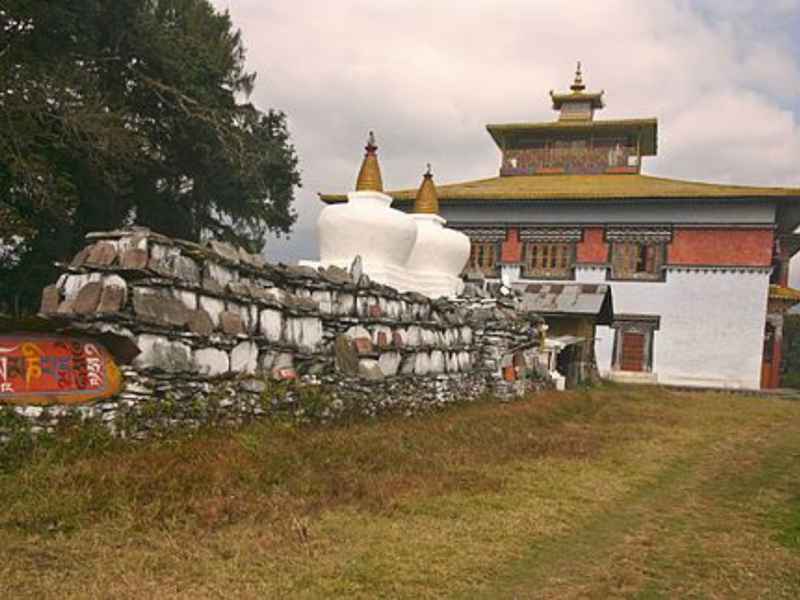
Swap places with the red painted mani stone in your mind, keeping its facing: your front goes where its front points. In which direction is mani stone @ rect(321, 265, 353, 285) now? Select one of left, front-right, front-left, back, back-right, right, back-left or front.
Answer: back-left

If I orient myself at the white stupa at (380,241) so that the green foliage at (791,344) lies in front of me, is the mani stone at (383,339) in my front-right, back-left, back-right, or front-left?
back-right

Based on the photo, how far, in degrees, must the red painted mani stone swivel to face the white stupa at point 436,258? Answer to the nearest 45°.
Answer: approximately 135° to its left

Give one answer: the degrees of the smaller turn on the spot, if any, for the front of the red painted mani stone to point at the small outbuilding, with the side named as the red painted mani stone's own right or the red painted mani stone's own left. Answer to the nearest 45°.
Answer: approximately 135° to the red painted mani stone's own left

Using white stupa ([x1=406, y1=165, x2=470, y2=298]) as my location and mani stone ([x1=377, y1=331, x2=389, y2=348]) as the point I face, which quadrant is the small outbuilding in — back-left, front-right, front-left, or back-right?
back-left

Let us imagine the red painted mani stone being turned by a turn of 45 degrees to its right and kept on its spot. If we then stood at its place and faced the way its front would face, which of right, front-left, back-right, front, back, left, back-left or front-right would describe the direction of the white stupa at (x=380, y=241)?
back

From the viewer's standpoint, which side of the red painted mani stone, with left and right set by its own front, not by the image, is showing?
front

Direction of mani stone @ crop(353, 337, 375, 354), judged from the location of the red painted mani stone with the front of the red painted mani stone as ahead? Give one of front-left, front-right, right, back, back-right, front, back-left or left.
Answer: back-left
